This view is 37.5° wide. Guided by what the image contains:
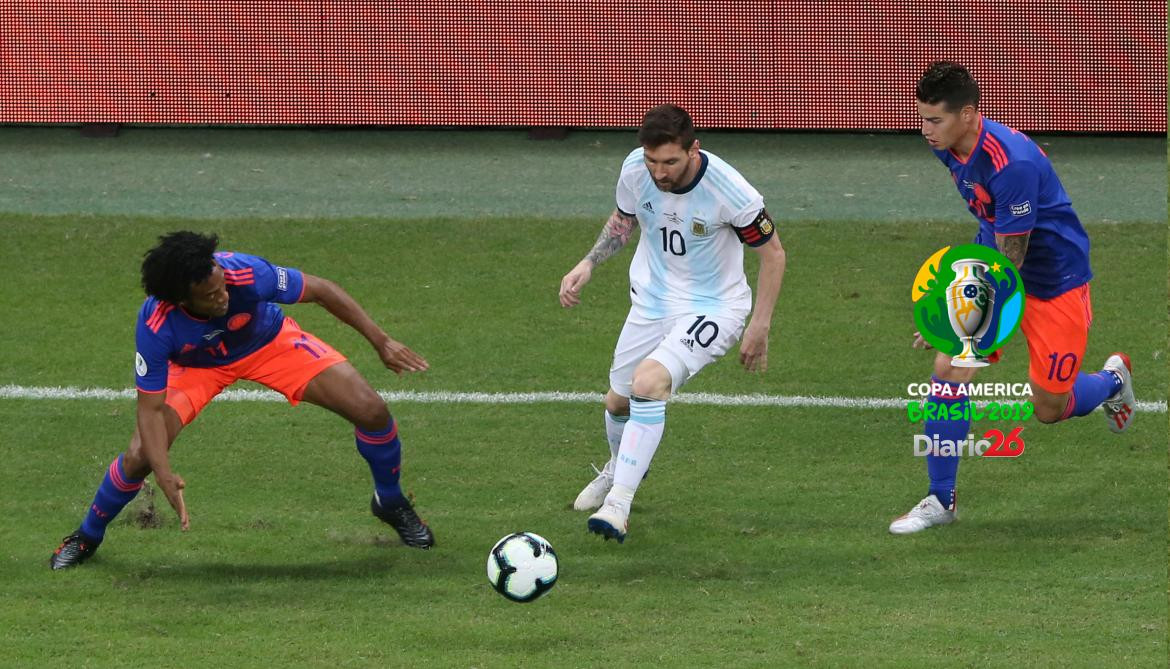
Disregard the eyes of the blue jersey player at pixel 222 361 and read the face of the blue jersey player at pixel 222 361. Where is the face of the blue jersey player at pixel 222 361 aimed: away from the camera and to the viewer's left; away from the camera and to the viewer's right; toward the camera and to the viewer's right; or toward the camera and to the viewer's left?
toward the camera and to the viewer's right

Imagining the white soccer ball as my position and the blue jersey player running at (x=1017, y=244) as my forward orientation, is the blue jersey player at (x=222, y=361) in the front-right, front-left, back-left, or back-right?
back-left

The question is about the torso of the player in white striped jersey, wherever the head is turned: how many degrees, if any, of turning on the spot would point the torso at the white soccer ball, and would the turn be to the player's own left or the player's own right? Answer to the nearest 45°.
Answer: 0° — they already face it

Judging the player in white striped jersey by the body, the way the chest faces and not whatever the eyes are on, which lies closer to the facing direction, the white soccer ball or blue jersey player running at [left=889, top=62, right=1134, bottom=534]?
the white soccer ball

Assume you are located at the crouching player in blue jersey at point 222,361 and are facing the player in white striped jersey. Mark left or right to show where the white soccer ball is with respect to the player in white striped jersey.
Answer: right

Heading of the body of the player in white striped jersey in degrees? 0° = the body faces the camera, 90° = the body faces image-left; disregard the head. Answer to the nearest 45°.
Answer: approximately 45°
